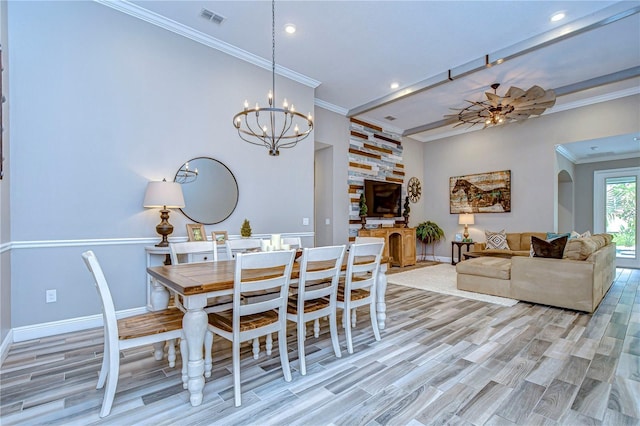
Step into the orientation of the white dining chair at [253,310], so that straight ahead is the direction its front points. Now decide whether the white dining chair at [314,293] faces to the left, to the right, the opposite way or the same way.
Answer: the same way

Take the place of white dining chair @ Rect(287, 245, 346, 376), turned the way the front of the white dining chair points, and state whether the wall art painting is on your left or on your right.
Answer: on your right

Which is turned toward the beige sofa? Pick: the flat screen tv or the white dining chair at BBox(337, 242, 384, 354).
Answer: the flat screen tv

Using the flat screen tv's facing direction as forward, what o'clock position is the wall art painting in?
The wall art painting is roughly at 10 o'clock from the flat screen tv.

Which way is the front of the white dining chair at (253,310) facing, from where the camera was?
facing away from the viewer and to the left of the viewer

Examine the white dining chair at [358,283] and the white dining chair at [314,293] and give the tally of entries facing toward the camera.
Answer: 0

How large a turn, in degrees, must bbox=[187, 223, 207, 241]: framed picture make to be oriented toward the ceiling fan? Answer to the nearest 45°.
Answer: approximately 45° to its left

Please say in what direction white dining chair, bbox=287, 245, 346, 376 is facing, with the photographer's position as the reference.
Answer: facing away from the viewer and to the left of the viewer

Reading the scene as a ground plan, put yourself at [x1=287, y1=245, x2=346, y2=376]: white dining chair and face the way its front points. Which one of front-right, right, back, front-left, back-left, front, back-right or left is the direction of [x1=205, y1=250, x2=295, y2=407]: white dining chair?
left

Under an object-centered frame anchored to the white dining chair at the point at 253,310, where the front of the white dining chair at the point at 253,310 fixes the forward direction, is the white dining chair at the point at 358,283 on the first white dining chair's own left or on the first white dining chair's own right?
on the first white dining chair's own right

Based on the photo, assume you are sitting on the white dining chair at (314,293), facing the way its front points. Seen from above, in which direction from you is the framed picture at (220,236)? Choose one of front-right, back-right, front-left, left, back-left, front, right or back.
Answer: front

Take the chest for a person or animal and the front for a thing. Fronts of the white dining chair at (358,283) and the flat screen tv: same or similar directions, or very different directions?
very different directions

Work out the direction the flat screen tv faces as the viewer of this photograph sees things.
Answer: facing the viewer and to the right of the viewer

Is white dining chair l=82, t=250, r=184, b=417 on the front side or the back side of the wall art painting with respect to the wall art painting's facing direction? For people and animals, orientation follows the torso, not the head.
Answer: on the front side

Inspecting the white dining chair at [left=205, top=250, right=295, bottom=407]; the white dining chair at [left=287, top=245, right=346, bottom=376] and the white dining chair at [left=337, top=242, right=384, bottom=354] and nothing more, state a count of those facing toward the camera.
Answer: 0

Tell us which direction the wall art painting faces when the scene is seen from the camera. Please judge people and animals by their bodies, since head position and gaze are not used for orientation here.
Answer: facing the viewer and to the left of the viewer

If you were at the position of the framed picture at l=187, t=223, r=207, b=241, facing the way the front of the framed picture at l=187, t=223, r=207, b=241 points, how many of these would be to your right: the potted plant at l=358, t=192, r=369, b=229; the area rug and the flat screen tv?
0

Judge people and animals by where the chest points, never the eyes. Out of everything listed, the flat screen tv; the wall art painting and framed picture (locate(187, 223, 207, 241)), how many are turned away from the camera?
0

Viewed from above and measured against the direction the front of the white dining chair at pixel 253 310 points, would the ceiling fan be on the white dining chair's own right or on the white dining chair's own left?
on the white dining chair's own right
